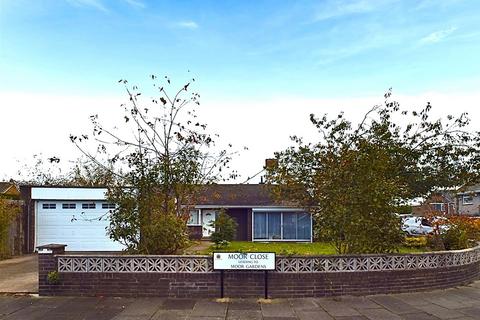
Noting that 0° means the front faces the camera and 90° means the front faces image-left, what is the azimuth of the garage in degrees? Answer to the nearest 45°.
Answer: approximately 0°

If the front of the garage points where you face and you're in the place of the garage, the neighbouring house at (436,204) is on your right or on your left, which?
on your left

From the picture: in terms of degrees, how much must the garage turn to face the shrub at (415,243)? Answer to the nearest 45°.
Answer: approximately 90° to its left
